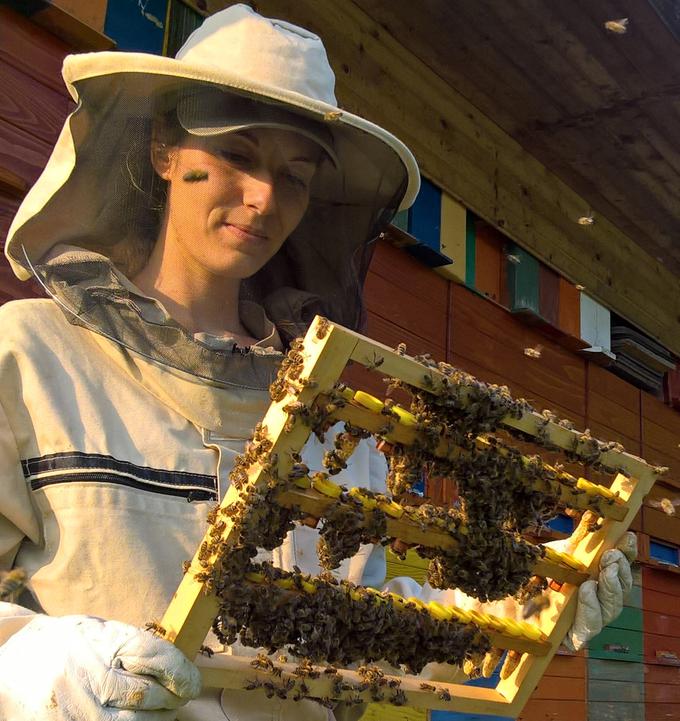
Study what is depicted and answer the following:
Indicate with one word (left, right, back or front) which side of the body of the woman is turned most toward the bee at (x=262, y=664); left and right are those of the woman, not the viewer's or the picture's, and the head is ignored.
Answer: front

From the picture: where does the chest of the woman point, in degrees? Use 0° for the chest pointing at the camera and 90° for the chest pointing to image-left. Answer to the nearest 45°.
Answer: approximately 315°

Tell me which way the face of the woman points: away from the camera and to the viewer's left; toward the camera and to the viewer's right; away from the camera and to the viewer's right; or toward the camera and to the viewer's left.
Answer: toward the camera and to the viewer's right

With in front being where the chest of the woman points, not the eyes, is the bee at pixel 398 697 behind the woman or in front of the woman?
in front
